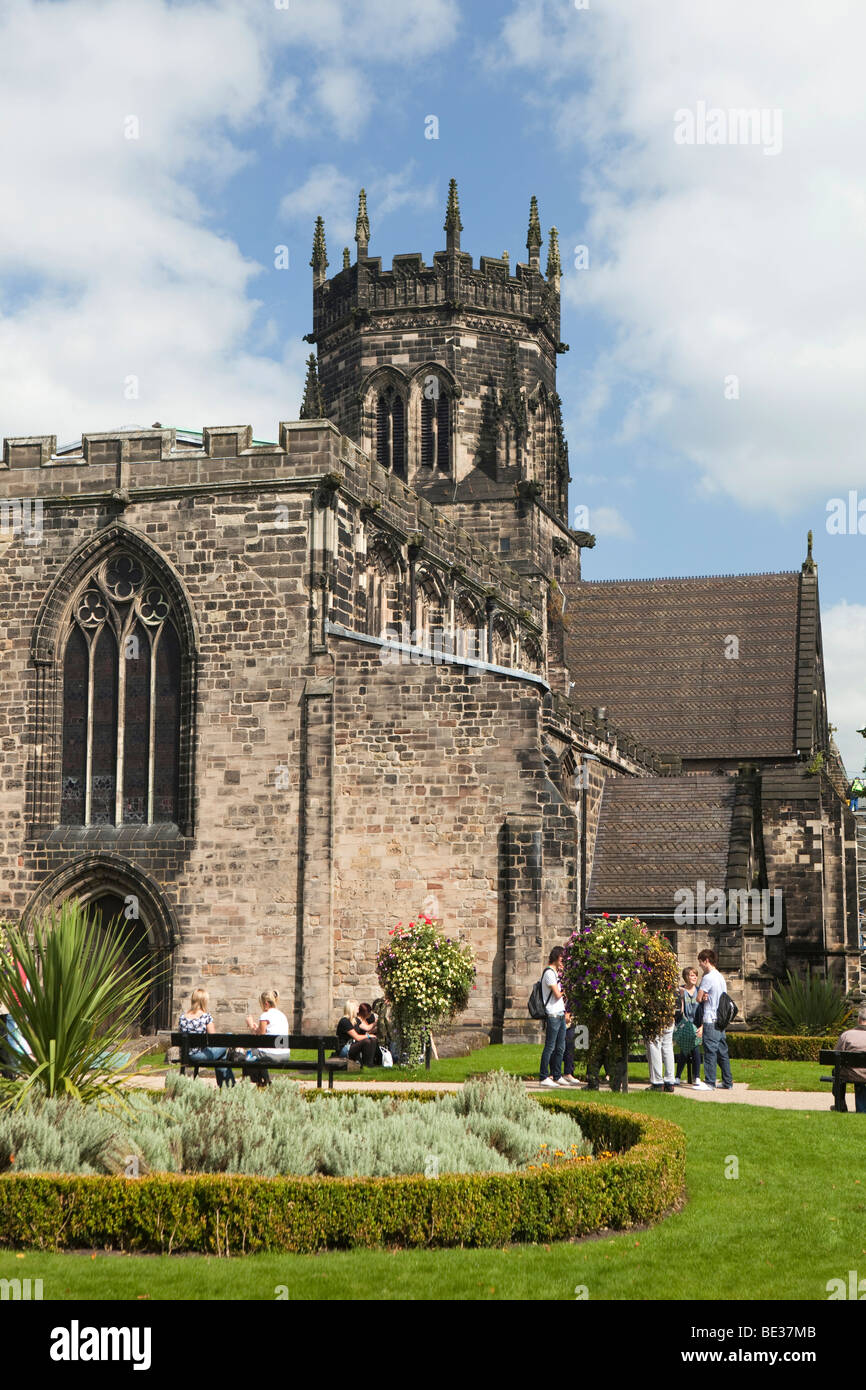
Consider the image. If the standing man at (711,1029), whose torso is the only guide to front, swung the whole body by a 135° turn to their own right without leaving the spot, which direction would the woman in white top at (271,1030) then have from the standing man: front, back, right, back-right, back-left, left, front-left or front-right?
back-left

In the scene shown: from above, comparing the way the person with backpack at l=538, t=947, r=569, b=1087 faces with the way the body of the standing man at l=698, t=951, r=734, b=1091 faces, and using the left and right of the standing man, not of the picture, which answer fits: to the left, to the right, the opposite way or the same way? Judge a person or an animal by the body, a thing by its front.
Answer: the opposite way

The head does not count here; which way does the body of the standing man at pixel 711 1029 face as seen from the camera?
to the viewer's left

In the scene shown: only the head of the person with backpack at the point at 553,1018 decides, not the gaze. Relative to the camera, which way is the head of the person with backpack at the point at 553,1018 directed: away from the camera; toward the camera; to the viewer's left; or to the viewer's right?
to the viewer's right

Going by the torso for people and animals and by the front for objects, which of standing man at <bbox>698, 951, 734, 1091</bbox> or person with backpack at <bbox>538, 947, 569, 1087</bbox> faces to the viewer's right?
the person with backpack

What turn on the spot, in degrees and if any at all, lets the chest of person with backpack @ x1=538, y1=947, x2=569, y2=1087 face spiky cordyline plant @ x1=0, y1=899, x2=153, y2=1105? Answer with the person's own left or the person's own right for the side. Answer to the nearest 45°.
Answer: approximately 135° to the person's own right

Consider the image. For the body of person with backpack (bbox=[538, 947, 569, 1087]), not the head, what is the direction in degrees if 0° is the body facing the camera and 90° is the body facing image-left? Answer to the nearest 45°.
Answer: approximately 270°

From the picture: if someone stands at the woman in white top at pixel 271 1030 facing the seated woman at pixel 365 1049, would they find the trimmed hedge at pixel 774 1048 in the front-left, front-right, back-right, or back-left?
front-right
